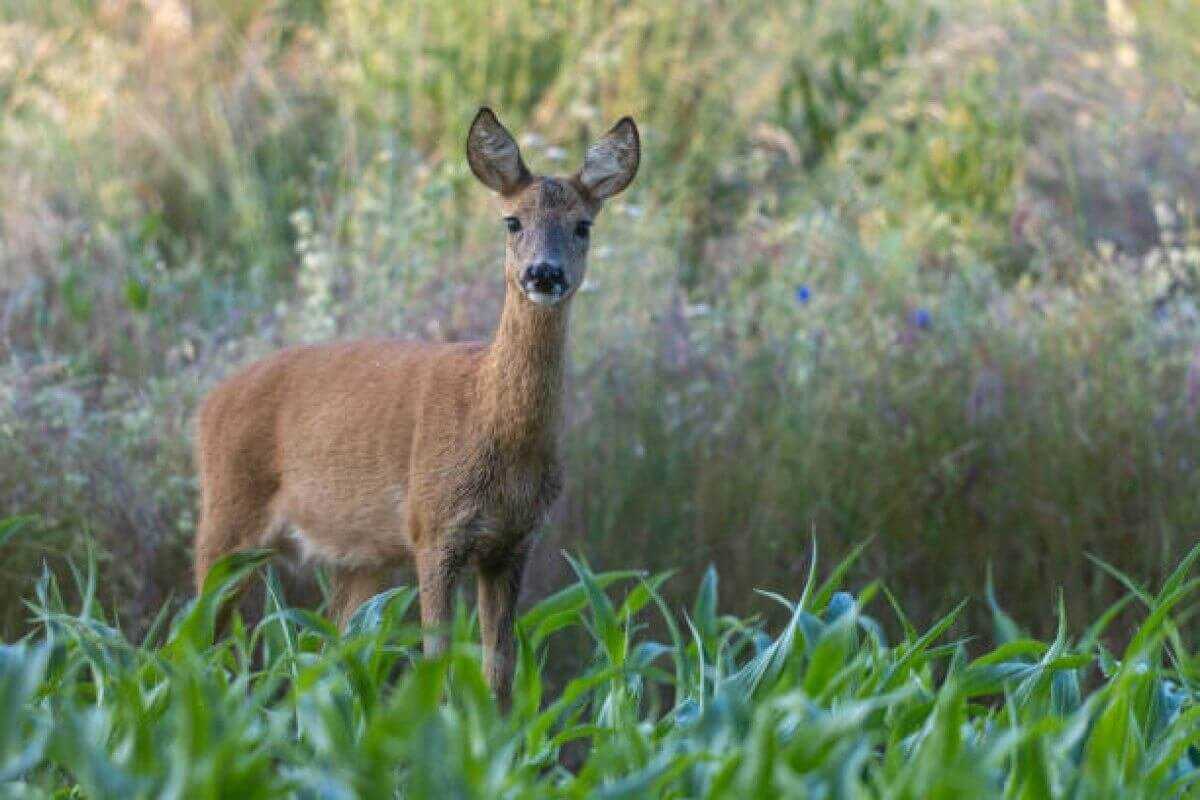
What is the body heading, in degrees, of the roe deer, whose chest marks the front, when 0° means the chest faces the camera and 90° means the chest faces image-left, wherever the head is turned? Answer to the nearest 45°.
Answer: approximately 315°
